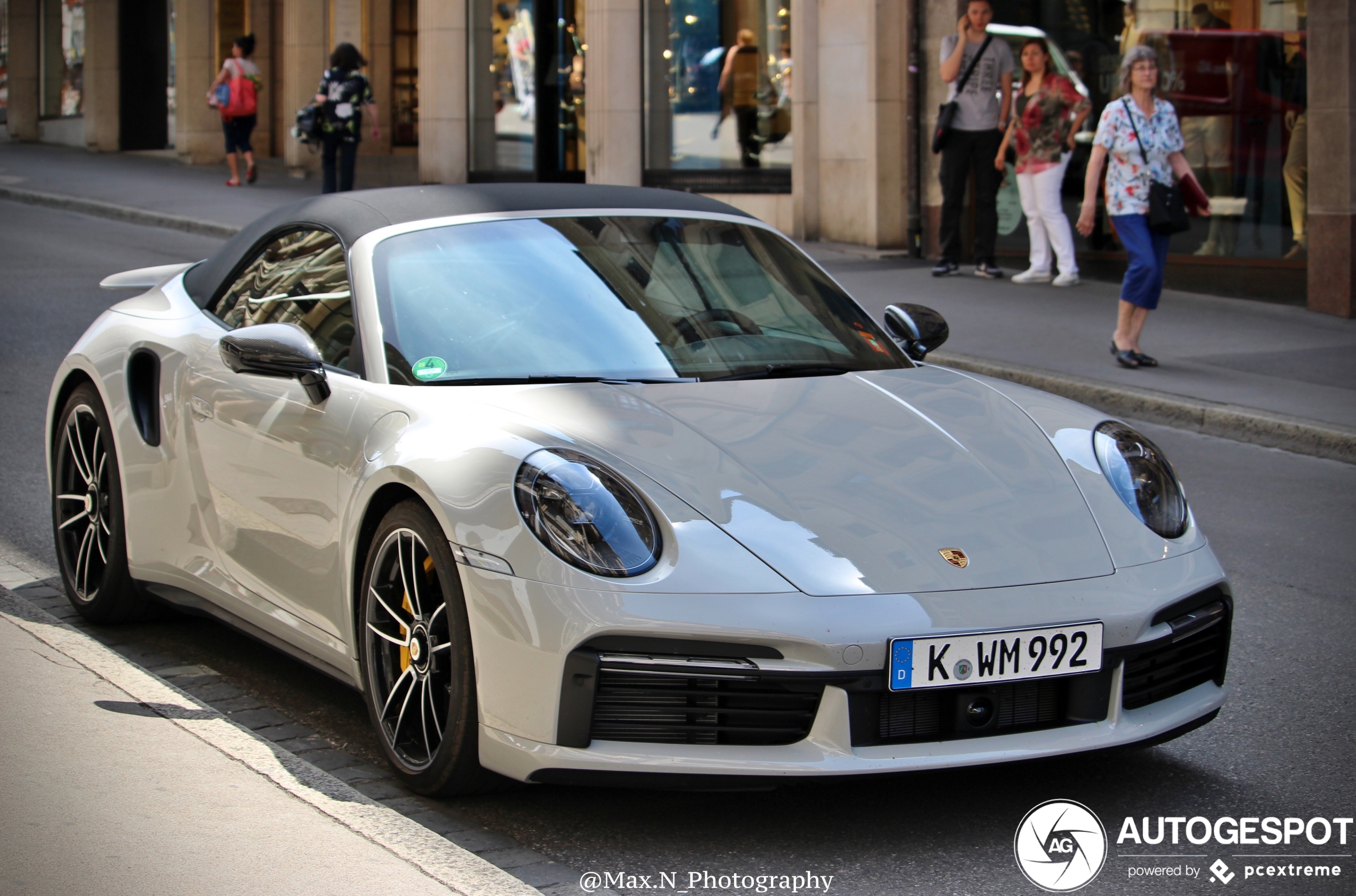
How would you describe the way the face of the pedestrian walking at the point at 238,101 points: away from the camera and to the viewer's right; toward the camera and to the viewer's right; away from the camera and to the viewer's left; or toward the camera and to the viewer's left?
away from the camera and to the viewer's left

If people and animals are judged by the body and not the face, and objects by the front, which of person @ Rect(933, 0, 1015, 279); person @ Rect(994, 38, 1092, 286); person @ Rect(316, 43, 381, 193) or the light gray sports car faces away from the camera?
person @ Rect(316, 43, 381, 193)

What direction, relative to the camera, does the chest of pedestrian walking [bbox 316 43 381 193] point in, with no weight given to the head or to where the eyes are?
away from the camera

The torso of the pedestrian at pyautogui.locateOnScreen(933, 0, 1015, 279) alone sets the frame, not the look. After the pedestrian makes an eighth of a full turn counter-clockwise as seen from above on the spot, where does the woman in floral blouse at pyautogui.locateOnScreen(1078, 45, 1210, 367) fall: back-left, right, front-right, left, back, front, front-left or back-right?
front-right

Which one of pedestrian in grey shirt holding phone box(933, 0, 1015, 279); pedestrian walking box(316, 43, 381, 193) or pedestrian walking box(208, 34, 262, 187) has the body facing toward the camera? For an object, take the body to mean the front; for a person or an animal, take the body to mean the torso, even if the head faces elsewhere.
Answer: pedestrian in grey shirt holding phone box(933, 0, 1015, 279)

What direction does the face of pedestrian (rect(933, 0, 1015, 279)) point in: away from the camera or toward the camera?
toward the camera

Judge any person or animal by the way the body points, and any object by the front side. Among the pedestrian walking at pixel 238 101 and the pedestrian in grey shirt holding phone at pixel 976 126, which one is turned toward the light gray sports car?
the pedestrian in grey shirt holding phone at pixel 976 126

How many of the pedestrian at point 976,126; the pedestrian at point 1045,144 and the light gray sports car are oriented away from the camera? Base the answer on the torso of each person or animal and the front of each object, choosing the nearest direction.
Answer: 0

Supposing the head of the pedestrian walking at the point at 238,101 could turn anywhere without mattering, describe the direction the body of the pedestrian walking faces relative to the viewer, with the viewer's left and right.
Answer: facing away from the viewer and to the left of the viewer

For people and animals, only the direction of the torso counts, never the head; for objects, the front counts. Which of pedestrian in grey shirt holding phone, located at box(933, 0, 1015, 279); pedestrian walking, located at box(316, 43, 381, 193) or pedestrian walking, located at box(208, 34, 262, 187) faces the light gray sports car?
pedestrian in grey shirt holding phone, located at box(933, 0, 1015, 279)

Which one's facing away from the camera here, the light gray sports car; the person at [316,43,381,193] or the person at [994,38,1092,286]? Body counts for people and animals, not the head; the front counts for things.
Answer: the person at [316,43,381,193]

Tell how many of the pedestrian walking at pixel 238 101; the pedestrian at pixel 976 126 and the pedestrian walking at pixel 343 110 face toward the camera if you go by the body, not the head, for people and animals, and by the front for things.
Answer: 1

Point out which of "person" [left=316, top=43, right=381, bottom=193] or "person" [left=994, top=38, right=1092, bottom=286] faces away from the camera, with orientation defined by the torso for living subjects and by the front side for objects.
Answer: "person" [left=316, top=43, right=381, bottom=193]

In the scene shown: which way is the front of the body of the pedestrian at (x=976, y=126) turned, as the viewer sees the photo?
toward the camera

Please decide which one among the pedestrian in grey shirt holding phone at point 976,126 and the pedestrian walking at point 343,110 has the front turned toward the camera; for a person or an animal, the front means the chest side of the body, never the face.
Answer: the pedestrian in grey shirt holding phone at point 976,126

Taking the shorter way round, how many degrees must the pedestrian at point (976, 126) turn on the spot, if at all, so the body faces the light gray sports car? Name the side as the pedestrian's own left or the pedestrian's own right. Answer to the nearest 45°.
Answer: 0° — they already face it
